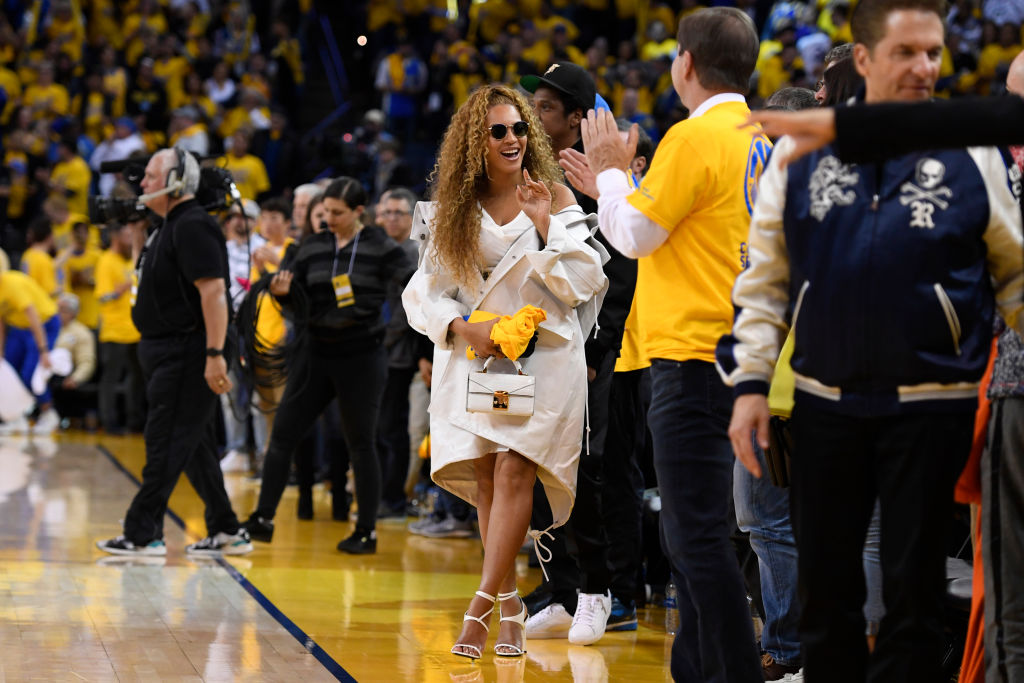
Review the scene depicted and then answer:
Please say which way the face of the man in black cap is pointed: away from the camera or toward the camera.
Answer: toward the camera

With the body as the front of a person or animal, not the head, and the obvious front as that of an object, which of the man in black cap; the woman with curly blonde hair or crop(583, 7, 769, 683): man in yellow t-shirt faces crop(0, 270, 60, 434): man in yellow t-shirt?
crop(583, 7, 769, 683): man in yellow t-shirt

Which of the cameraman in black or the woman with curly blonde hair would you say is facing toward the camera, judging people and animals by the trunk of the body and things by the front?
the woman with curly blonde hair

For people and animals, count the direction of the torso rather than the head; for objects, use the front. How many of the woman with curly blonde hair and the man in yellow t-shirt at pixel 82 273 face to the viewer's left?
0

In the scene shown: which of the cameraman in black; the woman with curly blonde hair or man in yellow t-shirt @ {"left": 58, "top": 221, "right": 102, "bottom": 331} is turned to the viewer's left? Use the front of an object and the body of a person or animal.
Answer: the cameraman in black

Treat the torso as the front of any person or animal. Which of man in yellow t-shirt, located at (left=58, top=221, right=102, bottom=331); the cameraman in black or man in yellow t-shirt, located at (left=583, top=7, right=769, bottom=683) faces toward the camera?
man in yellow t-shirt, located at (left=58, top=221, right=102, bottom=331)

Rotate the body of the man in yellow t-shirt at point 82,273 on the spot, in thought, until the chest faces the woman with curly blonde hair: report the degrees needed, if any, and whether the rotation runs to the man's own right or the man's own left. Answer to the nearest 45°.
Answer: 0° — they already face them

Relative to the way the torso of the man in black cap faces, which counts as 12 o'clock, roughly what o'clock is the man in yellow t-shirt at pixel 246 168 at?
The man in yellow t-shirt is roughly at 4 o'clock from the man in black cap.

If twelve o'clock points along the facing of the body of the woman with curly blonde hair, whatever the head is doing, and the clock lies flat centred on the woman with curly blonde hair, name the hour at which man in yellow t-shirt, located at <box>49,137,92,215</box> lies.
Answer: The man in yellow t-shirt is roughly at 5 o'clock from the woman with curly blonde hair.

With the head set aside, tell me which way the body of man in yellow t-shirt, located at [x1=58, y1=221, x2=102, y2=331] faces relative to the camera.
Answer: toward the camera

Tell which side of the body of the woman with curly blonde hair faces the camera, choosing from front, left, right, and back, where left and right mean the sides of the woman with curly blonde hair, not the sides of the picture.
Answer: front

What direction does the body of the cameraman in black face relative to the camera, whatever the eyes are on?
to the viewer's left
